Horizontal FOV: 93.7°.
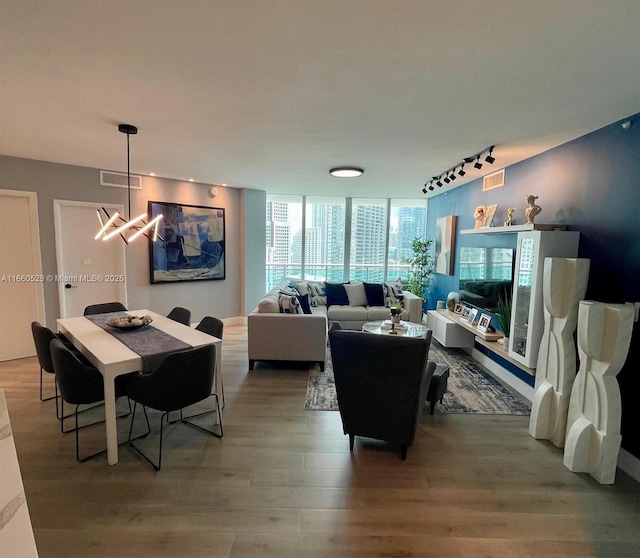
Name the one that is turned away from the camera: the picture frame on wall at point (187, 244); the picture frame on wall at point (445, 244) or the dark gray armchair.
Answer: the dark gray armchair

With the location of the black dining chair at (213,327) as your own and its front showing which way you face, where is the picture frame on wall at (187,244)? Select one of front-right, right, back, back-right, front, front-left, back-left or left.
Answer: back-right

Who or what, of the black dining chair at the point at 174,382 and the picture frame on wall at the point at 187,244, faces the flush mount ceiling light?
the picture frame on wall

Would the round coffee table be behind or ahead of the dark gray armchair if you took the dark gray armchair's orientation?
ahead

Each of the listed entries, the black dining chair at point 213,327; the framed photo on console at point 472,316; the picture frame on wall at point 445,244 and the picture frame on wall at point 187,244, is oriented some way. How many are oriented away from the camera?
0

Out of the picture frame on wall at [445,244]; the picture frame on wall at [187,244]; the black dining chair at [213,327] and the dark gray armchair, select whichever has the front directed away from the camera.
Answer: the dark gray armchair

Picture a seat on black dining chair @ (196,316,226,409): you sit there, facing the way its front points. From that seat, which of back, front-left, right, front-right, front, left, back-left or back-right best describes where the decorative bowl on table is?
front-right

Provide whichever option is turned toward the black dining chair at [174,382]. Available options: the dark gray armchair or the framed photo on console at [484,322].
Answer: the framed photo on console

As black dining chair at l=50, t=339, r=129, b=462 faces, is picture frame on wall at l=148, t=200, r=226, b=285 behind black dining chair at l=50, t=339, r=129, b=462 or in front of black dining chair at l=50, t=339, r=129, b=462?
in front

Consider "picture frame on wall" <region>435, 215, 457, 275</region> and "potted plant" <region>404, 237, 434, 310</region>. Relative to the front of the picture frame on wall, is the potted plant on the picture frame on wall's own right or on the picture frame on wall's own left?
on the picture frame on wall's own right

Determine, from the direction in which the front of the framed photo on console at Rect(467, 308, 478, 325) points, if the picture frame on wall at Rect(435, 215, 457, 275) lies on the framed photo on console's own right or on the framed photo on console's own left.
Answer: on the framed photo on console's own right

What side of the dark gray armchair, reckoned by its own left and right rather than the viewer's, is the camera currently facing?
back

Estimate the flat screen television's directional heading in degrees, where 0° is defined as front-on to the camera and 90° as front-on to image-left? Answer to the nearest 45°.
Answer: approximately 45°

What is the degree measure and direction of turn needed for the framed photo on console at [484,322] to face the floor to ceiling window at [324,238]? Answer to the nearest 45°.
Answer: approximately 90° to its right

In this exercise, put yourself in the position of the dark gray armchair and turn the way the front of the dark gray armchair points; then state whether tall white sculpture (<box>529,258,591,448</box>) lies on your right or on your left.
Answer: on your right

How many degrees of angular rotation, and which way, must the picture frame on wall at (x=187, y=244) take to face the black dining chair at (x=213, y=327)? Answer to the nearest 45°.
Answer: approximately 45° to its right

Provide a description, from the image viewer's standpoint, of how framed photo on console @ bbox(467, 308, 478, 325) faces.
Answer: facing the viewer and to the left of the viewer
